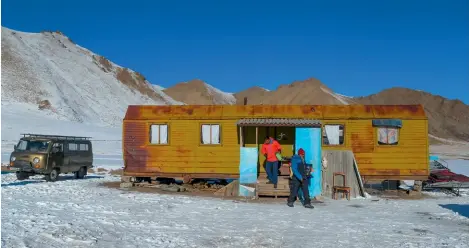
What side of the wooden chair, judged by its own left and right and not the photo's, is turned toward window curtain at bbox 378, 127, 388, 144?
left

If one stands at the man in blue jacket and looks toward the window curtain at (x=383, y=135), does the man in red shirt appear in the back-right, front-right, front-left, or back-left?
front-left

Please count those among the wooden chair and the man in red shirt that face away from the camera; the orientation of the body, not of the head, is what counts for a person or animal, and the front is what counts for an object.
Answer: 0

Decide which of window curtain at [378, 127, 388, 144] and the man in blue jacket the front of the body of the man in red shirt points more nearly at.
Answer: the man in blue jacket

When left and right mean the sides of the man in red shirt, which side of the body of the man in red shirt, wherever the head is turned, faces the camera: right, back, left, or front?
front

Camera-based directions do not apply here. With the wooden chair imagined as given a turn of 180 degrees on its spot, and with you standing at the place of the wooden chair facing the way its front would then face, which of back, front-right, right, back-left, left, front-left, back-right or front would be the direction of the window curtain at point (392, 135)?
right

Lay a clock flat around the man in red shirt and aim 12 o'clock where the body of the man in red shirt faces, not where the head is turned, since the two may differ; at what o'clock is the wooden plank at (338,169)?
The wooden plank is roughly at 8 o'clock from the man in red shirt.

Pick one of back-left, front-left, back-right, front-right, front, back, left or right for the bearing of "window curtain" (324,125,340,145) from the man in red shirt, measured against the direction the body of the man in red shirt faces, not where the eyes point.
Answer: back-left

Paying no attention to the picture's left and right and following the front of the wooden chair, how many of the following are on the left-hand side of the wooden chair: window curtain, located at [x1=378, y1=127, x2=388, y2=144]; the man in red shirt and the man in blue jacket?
1

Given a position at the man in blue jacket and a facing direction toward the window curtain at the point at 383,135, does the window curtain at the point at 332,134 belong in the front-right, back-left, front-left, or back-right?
front-left

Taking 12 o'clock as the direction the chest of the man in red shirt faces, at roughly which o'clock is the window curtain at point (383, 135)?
The window curtain is roughly at 8 o'clock from the man in red shirt.

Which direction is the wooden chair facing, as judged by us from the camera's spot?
facing the viewer and to the right of the viewer

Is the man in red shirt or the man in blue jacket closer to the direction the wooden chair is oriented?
the man in blue jacket

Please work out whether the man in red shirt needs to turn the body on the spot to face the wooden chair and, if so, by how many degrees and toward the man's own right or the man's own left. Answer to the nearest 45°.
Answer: approximately 90° to the man's own left

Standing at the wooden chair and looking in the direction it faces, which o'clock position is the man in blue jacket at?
The man in blue jacket is roughly at 2 o'clock from the wooden chair.
